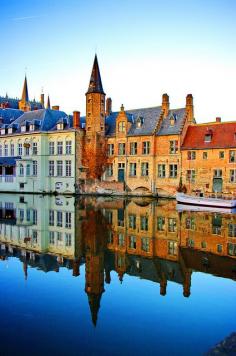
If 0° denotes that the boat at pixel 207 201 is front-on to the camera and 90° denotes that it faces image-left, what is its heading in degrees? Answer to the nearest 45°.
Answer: approximately 90°
